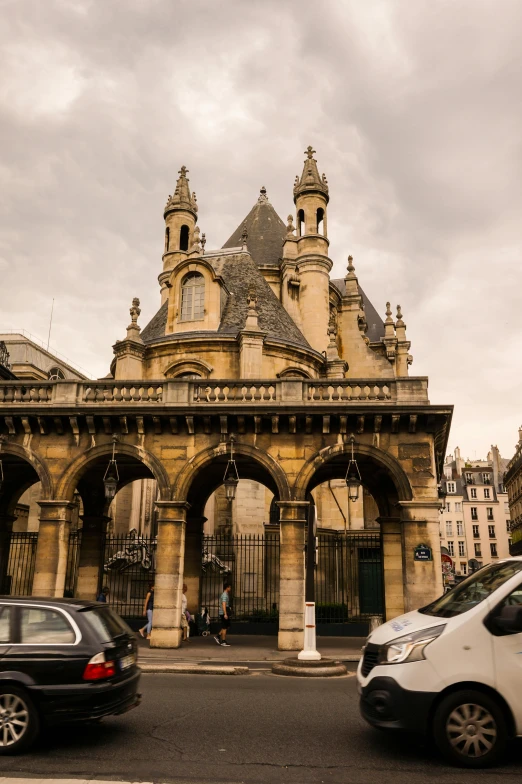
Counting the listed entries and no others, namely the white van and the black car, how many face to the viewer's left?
2

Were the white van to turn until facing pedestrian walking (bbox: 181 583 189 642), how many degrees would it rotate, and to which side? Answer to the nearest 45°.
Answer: approximately 45° to its right

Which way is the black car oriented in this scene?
to the viewer's left

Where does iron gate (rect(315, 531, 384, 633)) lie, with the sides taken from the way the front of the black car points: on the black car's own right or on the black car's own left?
on the black car's own right

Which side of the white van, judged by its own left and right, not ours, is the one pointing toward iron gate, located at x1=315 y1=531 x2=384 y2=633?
right

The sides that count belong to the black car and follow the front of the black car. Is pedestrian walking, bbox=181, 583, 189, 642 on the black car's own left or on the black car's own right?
on the black car's own right

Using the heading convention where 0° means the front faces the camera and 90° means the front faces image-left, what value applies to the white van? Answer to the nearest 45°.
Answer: approximately 90°

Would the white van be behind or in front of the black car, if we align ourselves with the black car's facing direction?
behind

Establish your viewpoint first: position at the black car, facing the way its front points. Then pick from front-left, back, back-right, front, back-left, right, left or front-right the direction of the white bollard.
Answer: back-right

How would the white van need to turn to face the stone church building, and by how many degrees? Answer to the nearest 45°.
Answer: approximately 45° to its right

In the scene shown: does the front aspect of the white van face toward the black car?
yes

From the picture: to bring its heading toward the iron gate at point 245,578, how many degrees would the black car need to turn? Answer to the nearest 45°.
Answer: approximately 90° to its right
